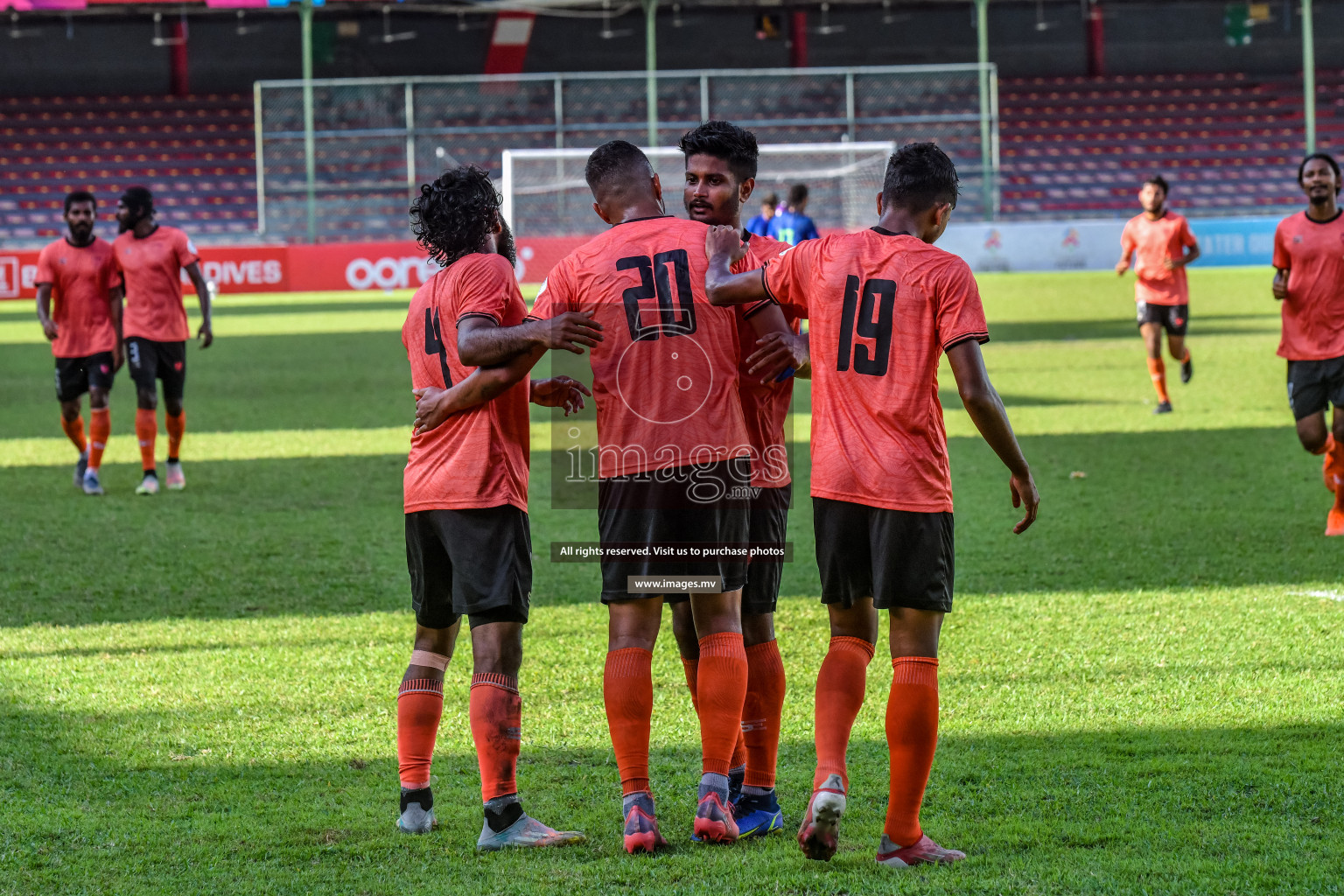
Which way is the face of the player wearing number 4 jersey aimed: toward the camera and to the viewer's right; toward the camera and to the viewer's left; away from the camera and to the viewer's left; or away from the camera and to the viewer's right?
away from the camera and to the viewer's right

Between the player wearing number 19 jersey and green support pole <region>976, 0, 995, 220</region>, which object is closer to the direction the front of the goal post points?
the player wearing number 19 jersey

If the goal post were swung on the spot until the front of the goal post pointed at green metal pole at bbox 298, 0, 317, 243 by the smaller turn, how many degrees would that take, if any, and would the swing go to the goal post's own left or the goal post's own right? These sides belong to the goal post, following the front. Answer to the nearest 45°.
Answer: approximately 135° to the goal post's own right

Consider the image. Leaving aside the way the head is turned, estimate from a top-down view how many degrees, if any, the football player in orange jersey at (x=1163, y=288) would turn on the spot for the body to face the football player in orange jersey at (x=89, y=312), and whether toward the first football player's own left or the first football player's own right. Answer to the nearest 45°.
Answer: approximately 45° to the first football player's own right

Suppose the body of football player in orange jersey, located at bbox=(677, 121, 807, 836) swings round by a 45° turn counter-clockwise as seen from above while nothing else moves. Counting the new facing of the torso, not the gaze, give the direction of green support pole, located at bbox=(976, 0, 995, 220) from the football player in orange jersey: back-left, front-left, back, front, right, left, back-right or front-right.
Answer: back

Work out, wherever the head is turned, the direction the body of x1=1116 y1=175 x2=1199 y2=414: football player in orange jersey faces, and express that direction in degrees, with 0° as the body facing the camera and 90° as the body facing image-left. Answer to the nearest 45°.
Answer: approximately 0°

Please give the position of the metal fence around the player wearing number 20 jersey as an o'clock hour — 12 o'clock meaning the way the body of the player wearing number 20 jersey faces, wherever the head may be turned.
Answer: The metal fence is roughly at 12 o'clock from the player wearing number 20 jersey.

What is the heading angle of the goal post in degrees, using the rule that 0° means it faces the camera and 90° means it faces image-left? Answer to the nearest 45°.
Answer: approximately 0°

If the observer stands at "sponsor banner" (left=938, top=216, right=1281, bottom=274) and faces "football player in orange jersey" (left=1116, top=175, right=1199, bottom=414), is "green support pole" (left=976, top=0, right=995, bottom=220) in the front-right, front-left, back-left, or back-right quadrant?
back-right

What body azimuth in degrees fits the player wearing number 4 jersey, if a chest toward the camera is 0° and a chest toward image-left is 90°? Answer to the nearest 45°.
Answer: approximately 225°

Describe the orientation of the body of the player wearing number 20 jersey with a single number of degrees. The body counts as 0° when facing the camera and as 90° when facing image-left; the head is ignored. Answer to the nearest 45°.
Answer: approximately 180°
